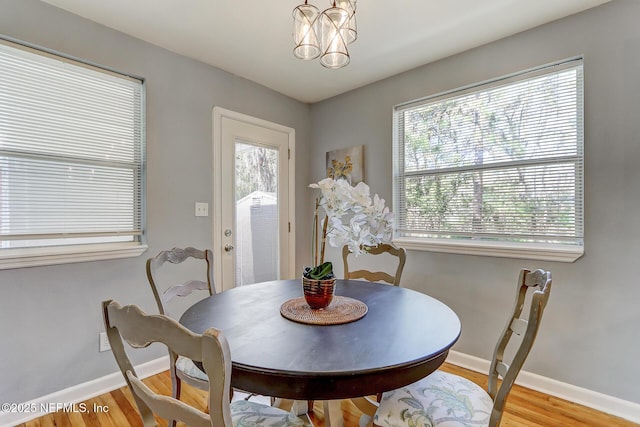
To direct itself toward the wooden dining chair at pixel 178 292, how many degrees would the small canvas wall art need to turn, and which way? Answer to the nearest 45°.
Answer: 0° — it already faces it

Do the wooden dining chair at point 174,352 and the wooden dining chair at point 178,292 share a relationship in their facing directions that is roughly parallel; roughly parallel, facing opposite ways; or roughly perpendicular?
roughly perpendicular

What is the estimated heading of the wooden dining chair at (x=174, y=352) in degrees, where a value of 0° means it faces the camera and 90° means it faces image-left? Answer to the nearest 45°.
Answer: approximately 225°

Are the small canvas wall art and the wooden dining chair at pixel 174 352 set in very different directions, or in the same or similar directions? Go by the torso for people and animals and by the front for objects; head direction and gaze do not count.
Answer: very different directions

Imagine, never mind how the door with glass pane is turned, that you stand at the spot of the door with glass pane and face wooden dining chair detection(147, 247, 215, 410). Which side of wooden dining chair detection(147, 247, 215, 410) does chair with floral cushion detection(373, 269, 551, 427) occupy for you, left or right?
left

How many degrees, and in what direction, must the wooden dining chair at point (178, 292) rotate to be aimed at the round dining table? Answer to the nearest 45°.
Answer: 0° — it already faces it
